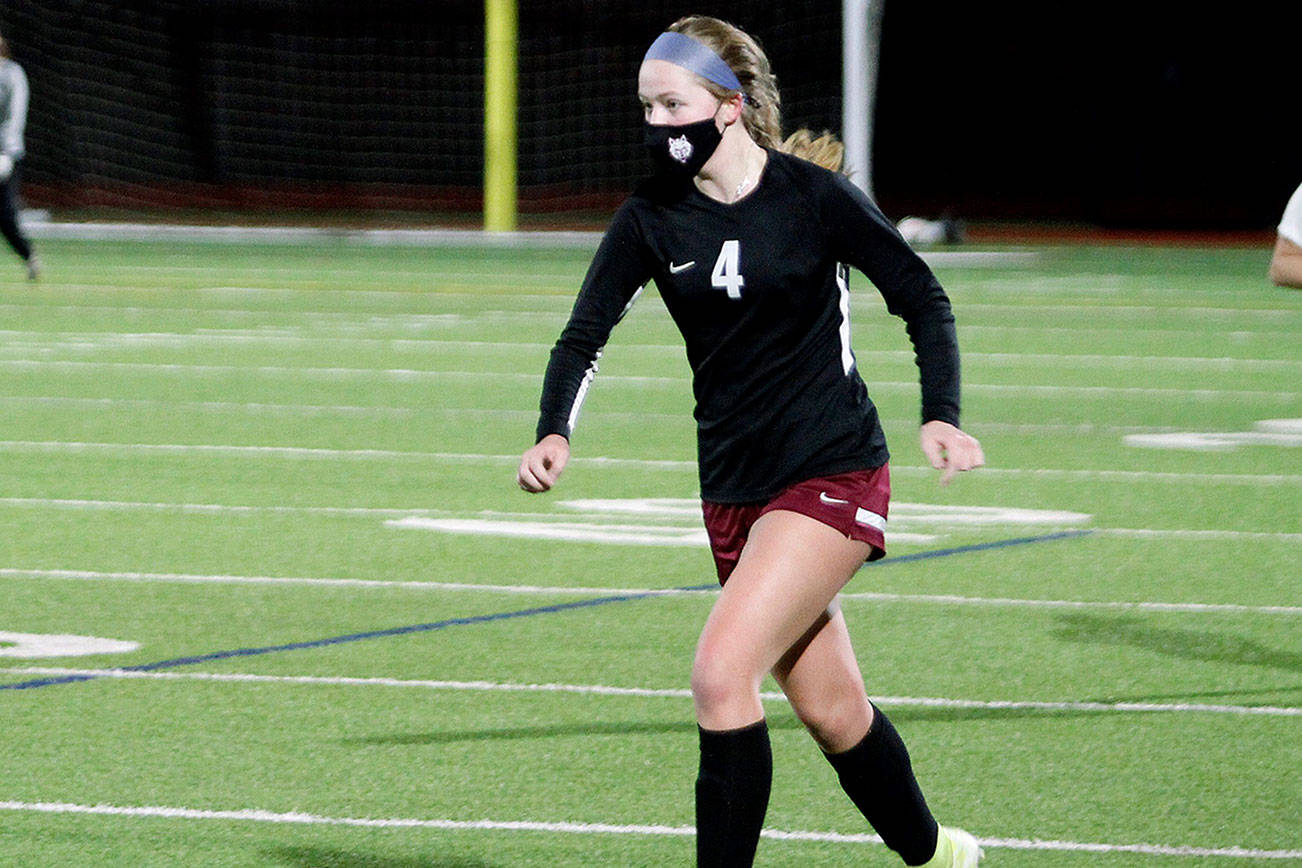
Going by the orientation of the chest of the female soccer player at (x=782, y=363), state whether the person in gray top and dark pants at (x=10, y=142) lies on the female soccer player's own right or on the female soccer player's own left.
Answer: on the female soccer player's own right

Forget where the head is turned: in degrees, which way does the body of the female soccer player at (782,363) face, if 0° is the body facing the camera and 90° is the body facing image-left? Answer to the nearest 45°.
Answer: approximately 45°
